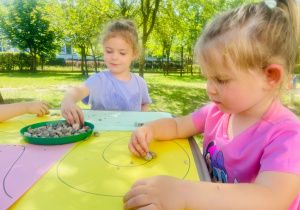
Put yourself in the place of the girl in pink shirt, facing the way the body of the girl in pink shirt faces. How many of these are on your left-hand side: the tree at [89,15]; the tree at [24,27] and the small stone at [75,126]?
0

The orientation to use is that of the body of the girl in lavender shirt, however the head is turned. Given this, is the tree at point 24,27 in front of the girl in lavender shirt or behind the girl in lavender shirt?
behind

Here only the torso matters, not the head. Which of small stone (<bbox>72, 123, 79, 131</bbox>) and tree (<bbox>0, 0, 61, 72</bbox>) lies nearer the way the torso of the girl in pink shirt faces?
the small stone

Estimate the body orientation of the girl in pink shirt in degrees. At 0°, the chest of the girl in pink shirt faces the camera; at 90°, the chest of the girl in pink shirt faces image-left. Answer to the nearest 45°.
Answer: approximately 45°

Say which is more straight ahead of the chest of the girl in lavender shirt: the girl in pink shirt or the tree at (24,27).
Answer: the girl in pink shirt

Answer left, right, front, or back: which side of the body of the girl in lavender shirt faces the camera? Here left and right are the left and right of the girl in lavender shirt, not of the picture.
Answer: front

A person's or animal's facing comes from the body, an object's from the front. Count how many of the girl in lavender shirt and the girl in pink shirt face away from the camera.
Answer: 0

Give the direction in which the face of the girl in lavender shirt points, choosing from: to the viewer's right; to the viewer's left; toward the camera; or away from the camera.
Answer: toward the camera

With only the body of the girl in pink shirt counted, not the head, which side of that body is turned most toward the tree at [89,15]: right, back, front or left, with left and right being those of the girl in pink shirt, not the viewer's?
right

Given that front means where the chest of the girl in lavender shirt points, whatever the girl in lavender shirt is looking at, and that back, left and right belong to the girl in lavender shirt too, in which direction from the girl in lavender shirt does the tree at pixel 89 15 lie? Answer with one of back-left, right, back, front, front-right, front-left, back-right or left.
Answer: back

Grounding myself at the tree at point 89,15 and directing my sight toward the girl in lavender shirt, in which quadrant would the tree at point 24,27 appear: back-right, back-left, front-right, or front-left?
back-right

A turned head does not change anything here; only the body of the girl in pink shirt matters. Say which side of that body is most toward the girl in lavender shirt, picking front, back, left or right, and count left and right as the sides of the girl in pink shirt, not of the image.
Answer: right

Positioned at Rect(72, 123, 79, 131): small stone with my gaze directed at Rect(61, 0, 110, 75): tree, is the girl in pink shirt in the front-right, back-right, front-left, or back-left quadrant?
back-right
